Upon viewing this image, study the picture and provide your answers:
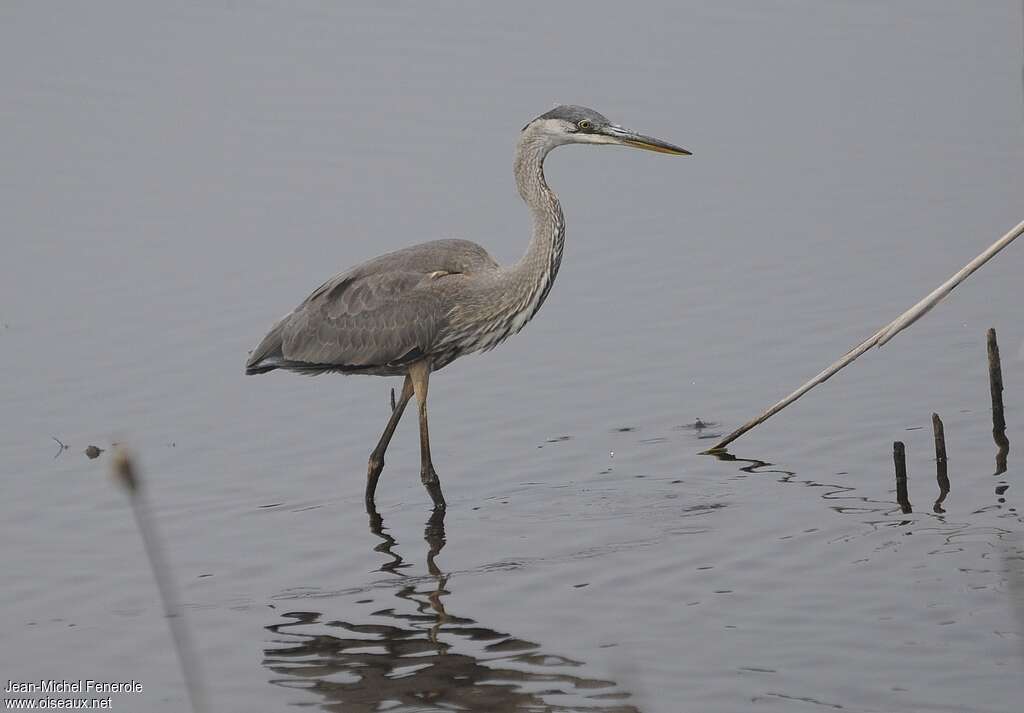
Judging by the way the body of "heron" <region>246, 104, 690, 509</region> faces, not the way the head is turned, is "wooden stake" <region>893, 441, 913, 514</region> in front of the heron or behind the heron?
in front

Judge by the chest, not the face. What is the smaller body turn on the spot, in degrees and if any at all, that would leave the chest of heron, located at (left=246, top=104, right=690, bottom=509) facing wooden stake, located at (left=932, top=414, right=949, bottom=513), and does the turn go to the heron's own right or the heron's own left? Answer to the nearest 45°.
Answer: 0° — it already faces it

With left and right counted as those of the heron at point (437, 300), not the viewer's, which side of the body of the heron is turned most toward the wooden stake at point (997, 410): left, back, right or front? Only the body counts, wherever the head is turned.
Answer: front

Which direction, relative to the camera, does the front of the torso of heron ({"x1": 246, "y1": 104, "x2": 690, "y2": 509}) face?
to the viewer's right
